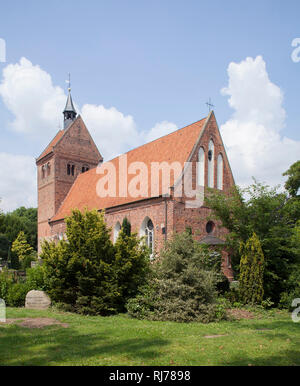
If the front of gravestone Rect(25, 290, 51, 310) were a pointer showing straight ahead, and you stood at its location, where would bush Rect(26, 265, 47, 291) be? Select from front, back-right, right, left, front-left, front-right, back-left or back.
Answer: back

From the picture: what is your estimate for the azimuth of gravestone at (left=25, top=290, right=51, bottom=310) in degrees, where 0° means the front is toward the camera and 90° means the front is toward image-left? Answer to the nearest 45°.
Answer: approximately 0°

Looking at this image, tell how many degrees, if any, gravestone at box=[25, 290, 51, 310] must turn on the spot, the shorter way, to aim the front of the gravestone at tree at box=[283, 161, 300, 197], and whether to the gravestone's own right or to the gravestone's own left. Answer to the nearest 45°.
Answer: approximately 135° to the gravestone's own left

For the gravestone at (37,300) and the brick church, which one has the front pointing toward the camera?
the gravestone

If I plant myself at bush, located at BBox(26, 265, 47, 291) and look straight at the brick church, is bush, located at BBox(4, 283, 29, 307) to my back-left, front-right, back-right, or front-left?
back-left

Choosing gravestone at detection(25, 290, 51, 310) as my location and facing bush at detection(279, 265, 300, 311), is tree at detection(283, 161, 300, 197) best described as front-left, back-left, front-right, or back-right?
front-left

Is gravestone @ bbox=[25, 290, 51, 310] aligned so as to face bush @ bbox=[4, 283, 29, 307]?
no

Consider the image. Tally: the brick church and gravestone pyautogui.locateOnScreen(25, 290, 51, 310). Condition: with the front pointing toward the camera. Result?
1
